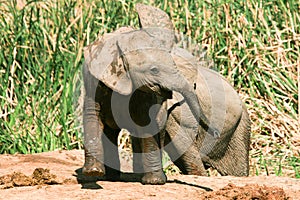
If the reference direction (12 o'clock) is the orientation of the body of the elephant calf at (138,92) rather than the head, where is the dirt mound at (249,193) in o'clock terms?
The dirt mound is roughly at 11 o'clock from the elephant calf.
